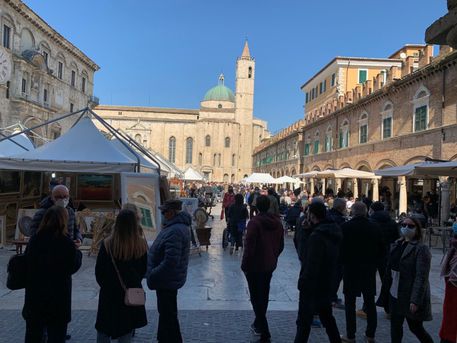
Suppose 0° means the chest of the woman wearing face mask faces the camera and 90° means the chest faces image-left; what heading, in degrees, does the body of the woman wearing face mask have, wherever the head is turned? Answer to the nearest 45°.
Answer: approximately 45°

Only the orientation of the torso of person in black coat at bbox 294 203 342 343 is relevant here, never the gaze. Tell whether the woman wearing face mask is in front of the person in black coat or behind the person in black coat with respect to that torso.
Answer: behind

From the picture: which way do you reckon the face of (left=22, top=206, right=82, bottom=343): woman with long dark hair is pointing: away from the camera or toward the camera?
away from the camera

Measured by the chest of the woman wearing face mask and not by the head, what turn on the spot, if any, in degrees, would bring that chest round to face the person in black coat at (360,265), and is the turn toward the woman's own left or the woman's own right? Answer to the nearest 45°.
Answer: approximately 90° to the woman's own right

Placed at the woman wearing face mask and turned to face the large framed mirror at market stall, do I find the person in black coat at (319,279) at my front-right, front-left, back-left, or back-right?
front-left

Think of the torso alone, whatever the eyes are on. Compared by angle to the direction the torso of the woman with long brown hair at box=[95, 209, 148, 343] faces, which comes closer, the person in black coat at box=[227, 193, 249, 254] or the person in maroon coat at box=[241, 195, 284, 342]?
the person in black coat

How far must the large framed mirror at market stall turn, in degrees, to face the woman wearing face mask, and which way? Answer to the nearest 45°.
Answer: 0° — it already faces them

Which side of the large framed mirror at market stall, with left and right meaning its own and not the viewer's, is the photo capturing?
front

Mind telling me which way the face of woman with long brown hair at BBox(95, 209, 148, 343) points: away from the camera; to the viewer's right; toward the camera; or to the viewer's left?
away from the camera

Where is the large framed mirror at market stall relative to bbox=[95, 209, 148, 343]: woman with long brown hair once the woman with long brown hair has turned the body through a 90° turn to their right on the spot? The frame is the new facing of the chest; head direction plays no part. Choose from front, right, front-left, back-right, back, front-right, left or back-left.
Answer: left

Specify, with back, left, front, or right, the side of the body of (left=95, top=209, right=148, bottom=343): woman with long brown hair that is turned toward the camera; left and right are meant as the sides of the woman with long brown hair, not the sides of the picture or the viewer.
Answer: back
